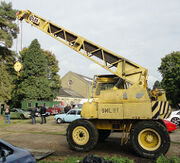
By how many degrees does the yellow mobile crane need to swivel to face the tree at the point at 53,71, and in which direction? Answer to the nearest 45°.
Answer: approximately 90° to its right
